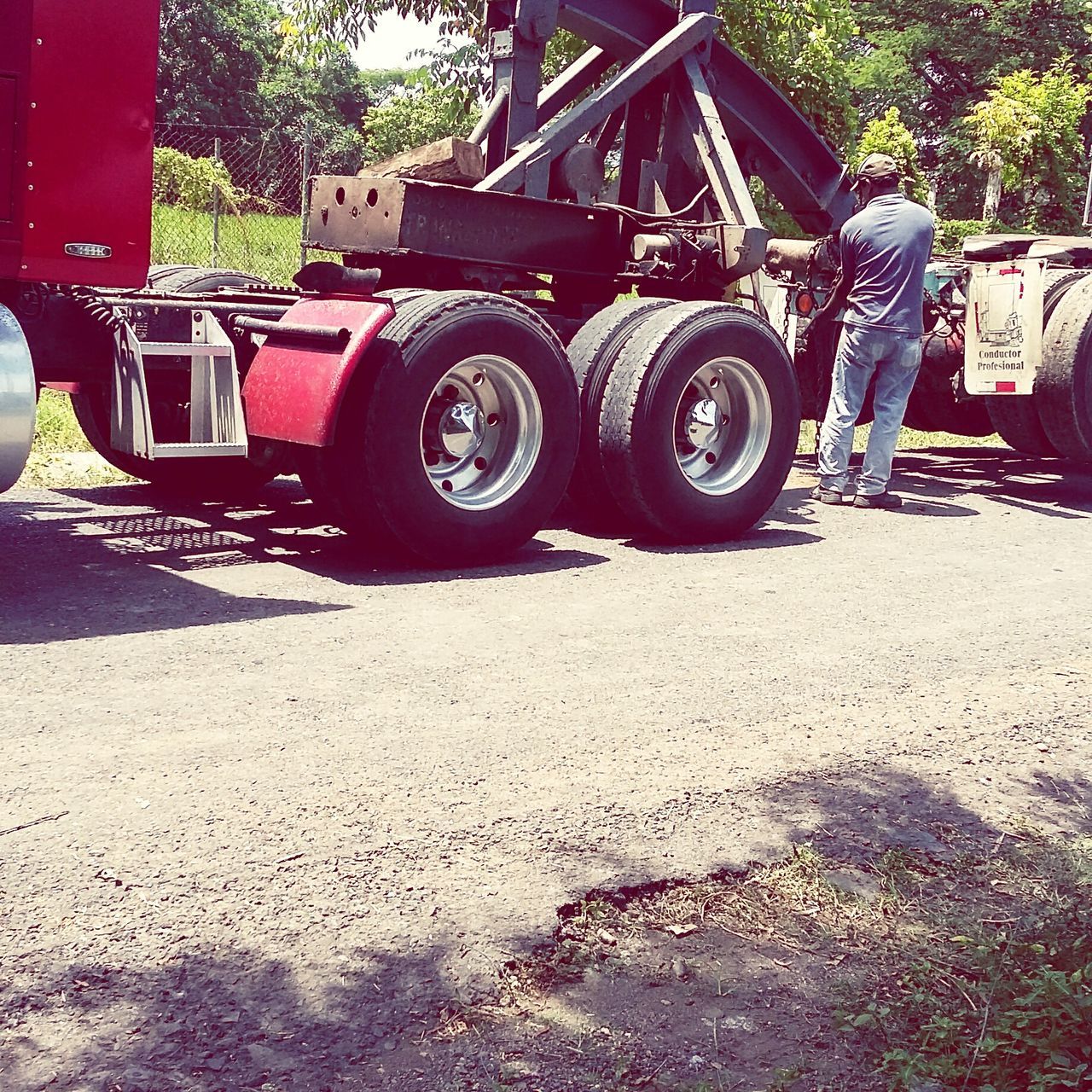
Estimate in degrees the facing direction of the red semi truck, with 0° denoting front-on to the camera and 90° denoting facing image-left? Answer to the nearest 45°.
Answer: approximately 45°

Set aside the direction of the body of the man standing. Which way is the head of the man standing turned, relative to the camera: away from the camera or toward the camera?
away from the camera

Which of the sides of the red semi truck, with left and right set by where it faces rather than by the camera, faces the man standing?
back

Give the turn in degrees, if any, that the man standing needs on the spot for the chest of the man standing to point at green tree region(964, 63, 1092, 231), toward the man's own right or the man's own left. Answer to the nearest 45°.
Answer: approximately 45° to the man's own right

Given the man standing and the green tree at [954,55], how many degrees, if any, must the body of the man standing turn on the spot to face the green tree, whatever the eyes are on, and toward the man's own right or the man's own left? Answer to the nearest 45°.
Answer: approximately 45° to the man's own right

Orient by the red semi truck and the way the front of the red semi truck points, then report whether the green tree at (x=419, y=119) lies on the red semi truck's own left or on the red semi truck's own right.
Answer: on the red semi truck's own right

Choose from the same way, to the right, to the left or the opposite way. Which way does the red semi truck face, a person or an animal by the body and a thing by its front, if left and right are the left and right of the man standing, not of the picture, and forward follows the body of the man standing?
to the left

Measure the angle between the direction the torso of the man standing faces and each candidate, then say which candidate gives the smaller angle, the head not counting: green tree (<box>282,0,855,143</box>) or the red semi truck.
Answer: the green tree

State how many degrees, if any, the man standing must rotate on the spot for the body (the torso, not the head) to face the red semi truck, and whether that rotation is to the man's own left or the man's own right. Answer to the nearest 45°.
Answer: approximately 90° to the man's own left

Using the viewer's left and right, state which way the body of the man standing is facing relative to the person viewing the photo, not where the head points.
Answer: facing away from the viewer and to the left of the viewer
